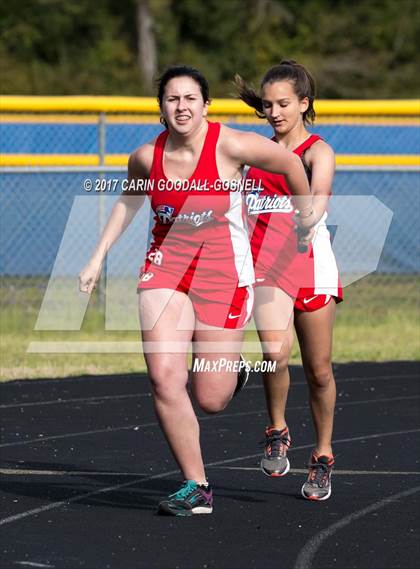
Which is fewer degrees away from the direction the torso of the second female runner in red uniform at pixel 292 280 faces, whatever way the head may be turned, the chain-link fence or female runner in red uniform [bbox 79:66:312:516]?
the female runner in red uniform

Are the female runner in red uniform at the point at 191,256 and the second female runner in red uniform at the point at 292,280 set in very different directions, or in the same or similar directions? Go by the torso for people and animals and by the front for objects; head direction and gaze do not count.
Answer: same or similar directions

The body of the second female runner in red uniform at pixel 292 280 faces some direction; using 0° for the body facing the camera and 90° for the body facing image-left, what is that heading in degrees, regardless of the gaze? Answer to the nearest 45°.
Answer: approximately 45°

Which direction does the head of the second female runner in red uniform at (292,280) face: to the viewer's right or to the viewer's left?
to the viewer's left

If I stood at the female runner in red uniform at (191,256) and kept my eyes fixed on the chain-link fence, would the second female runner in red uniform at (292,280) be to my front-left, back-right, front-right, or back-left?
front-right

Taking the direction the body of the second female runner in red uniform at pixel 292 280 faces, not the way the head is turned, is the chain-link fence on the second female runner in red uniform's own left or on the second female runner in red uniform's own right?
on the second female runner in red uniform's own right

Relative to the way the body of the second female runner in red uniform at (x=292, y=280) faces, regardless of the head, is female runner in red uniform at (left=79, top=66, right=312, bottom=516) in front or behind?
in front

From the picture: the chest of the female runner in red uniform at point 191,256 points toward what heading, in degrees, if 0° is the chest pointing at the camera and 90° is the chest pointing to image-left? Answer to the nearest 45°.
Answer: approximately 45°

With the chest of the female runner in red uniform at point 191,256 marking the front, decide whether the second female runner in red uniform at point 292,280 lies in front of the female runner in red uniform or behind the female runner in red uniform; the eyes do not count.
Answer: behind

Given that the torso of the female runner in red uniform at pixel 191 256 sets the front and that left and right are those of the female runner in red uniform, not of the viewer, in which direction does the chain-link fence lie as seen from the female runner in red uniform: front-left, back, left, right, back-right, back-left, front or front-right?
back-right

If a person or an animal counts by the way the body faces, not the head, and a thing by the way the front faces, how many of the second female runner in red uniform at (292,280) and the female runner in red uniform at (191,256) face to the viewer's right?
0
